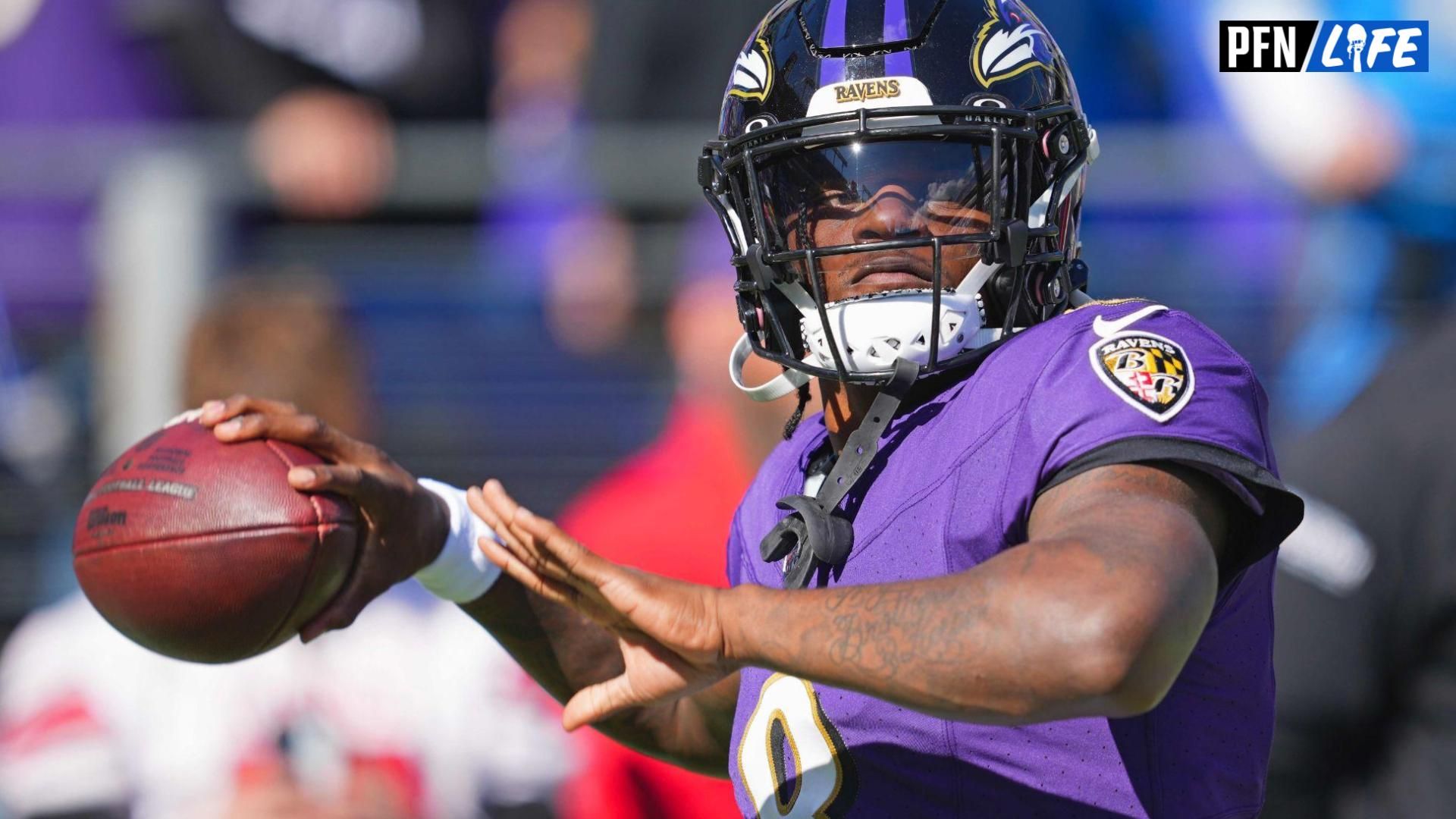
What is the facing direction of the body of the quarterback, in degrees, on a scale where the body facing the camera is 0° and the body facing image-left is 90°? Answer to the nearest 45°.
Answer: approximately 45°

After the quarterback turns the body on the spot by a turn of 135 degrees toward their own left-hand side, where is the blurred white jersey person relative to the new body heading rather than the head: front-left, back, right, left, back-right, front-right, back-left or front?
back-left

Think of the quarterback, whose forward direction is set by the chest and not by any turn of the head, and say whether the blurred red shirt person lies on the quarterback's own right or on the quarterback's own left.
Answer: on the quarterback's own right
